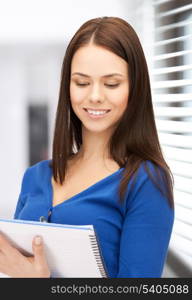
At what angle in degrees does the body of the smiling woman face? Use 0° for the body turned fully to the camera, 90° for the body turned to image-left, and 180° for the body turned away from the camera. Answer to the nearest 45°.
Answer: approximately 45°
